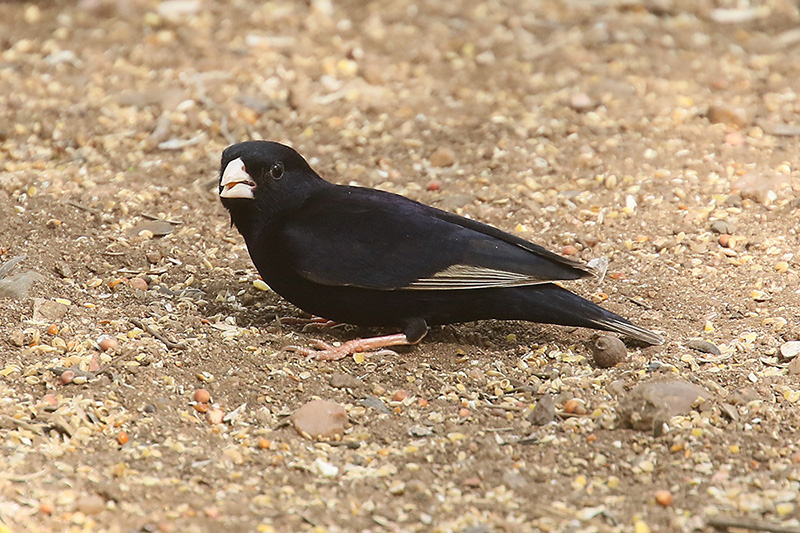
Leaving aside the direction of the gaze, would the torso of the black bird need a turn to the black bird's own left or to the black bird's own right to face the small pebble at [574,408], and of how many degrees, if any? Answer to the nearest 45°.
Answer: approximately 135° to the black bird's own left

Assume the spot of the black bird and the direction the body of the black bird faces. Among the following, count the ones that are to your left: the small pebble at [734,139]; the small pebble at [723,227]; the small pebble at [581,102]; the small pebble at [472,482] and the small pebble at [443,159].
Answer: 1

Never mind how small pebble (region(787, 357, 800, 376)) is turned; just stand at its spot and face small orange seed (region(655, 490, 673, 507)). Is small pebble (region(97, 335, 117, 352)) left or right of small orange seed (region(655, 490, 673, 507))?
right

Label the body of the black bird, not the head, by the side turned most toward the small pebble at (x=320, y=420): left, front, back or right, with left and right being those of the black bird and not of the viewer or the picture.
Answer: left

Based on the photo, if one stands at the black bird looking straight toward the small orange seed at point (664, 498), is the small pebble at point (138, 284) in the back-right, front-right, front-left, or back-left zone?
back-right

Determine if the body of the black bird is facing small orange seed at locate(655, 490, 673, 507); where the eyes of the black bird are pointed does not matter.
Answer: no

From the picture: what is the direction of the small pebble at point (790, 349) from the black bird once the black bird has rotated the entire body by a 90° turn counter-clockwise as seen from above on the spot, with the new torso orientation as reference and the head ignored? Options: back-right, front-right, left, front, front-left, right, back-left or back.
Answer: left

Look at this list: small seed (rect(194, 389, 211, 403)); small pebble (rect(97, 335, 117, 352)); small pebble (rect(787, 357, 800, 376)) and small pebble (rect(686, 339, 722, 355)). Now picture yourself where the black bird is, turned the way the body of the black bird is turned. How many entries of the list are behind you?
2

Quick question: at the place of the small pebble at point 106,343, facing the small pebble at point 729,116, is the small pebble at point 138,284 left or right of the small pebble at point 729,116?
left

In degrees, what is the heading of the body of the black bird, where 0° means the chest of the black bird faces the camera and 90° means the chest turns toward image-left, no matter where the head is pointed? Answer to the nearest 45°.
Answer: approximately 90°

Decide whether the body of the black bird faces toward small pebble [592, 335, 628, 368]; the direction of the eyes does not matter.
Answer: no

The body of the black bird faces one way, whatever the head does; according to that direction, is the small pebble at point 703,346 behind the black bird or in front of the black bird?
behind

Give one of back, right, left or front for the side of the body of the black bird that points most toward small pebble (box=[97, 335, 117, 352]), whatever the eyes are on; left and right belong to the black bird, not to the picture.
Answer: front

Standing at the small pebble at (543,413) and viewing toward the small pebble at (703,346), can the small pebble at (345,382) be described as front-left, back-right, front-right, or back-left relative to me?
back-left

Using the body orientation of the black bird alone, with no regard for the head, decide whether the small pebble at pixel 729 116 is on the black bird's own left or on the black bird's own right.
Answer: on the black bird's own right

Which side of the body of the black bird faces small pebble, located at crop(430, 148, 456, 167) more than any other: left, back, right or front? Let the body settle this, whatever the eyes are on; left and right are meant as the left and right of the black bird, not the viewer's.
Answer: right

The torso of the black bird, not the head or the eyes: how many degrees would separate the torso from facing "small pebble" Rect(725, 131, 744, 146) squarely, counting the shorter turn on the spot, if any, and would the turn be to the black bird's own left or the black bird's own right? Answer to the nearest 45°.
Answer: approximately 135° to the black bird's own right
